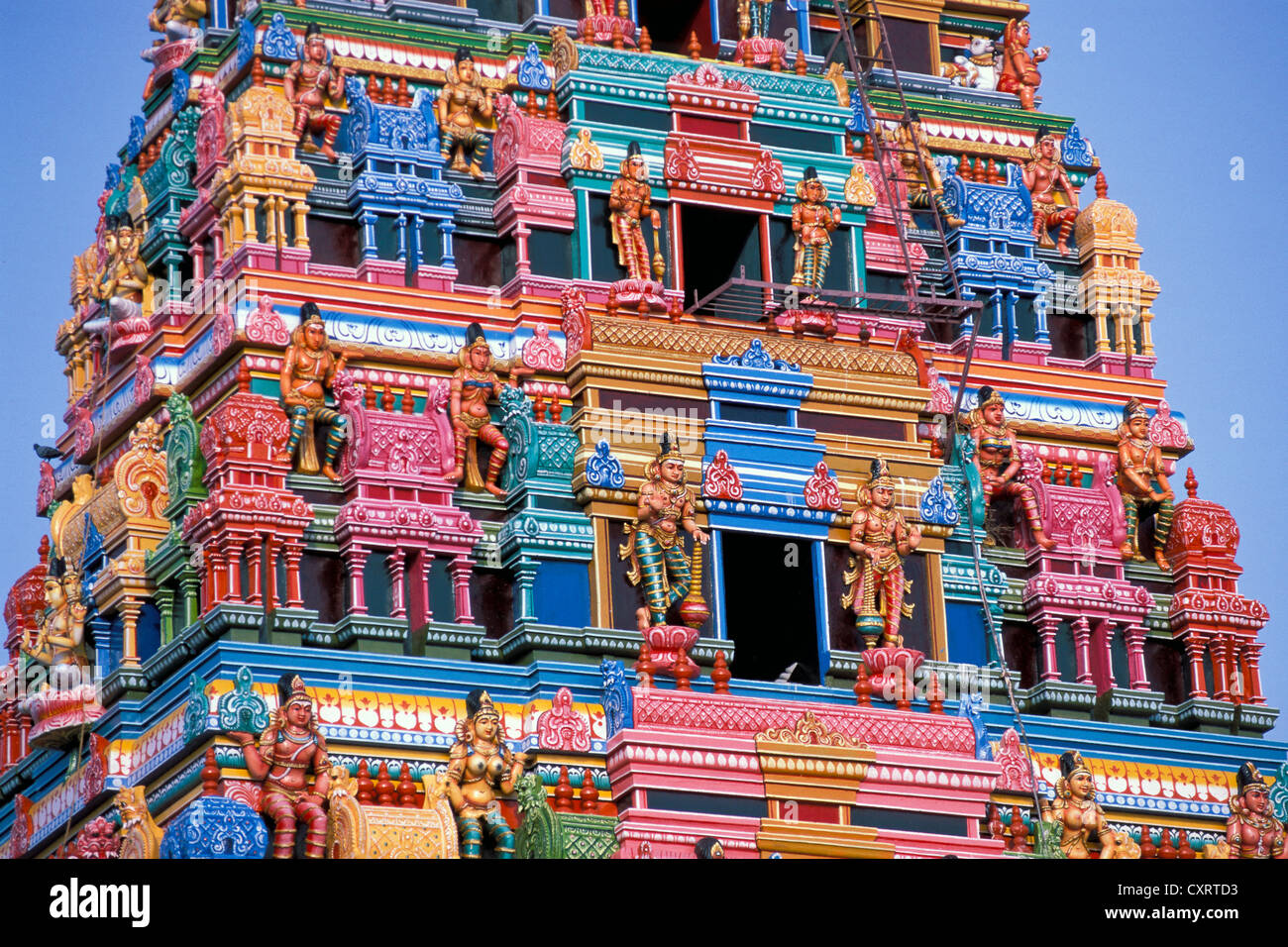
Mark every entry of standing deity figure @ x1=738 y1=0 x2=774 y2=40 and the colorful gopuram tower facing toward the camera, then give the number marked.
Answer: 2

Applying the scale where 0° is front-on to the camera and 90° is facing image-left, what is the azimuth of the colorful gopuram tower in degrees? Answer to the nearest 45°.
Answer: approximately 0°

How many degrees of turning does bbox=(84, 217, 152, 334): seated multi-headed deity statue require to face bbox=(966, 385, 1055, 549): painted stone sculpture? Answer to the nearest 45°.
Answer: approximately 135° to its left

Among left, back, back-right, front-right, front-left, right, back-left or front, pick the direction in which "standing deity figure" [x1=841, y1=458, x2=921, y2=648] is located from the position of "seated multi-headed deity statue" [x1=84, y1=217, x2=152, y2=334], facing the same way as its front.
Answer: back-left

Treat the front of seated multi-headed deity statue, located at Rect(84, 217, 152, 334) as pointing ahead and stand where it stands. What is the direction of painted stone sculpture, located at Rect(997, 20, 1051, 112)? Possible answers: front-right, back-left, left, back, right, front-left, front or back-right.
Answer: back-left

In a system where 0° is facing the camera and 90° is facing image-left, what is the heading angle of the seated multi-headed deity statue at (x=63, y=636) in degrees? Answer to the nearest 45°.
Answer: approximately 45°

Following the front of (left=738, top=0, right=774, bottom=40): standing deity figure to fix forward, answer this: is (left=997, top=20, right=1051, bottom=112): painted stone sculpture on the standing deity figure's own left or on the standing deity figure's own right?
on the standing deity figure's own left

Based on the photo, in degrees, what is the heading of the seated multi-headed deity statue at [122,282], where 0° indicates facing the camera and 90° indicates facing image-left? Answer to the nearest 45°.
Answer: approximately 45°
